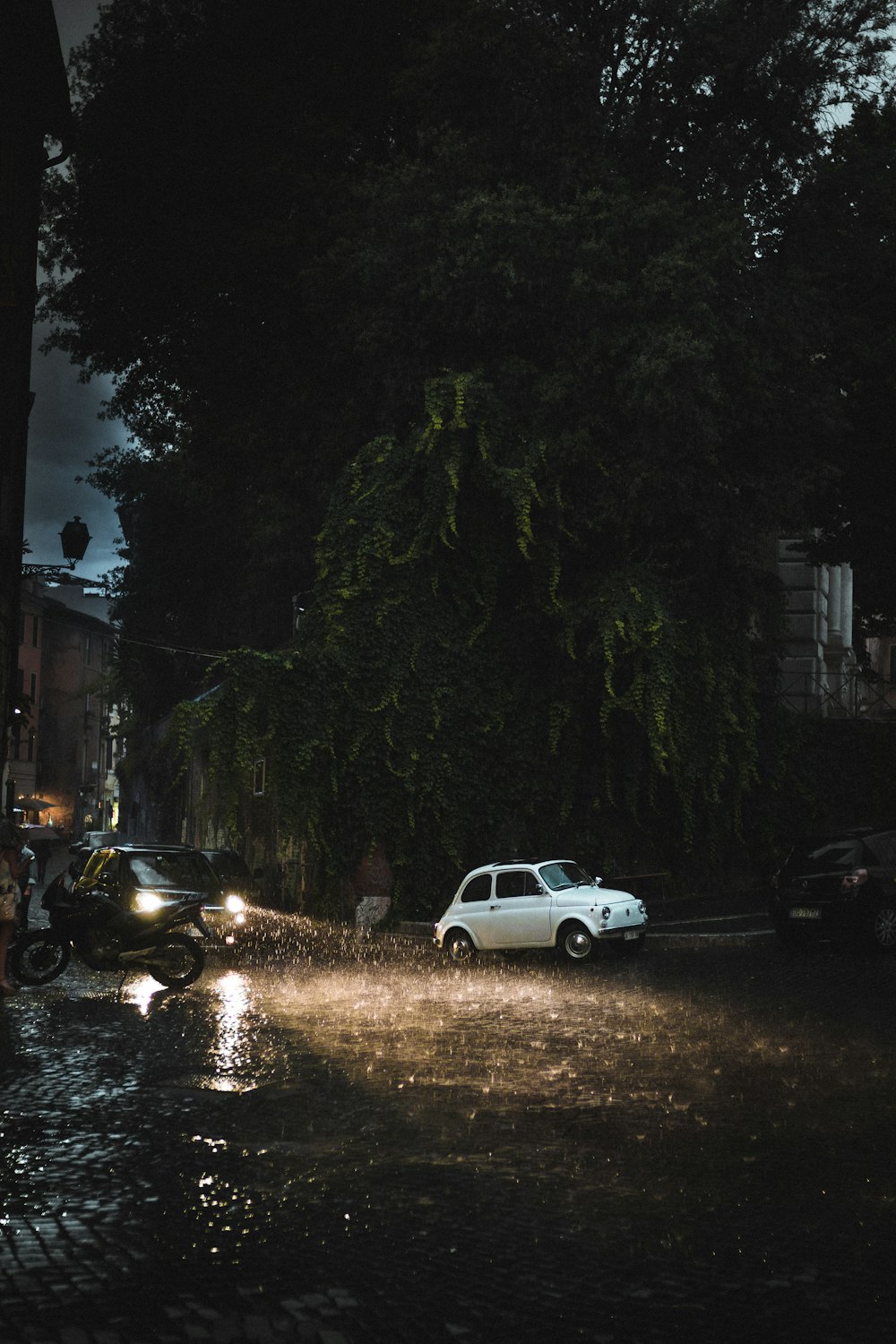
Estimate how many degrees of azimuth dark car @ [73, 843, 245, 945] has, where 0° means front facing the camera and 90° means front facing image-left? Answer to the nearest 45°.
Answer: approximately 315°

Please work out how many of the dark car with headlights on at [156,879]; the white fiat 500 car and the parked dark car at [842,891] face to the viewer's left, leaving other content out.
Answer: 0

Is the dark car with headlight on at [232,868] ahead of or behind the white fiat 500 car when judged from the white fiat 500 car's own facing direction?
behind

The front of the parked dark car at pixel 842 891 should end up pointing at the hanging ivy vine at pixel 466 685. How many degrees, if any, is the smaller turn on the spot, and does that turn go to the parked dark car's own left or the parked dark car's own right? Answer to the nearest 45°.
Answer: approximately 90° to the parked dark car's own left

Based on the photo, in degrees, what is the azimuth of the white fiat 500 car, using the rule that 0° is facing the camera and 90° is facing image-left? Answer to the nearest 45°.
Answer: approximately 315°

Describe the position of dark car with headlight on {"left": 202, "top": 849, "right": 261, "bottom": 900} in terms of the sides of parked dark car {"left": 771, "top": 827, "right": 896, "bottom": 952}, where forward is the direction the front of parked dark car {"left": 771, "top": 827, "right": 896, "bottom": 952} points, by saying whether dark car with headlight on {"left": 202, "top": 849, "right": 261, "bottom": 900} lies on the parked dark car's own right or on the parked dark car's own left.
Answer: on the parked dark car's own left
